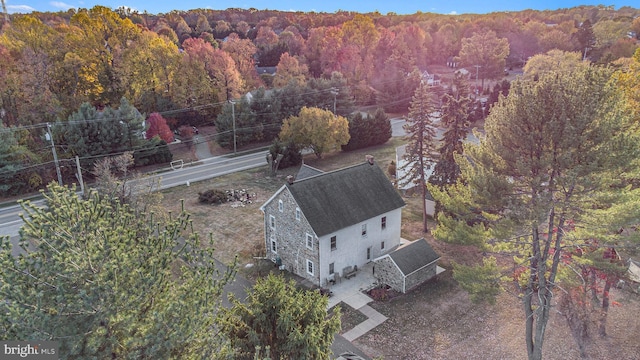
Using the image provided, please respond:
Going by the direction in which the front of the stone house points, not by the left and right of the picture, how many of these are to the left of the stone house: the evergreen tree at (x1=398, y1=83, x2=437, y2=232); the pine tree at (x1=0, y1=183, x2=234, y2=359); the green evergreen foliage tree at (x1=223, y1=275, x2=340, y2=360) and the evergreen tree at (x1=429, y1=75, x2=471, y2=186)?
2

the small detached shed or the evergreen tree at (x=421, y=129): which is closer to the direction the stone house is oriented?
the small detached shed

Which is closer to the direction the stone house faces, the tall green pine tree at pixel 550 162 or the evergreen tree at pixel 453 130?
the tall green pine tree

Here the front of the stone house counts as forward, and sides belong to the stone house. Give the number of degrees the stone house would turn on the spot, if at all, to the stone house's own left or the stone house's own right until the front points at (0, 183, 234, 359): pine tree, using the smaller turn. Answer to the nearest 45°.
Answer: approximately 45° to the stone house's own right

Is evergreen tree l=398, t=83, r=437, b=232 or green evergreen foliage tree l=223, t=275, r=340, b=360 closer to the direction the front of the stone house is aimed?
the green evergreen foliage tree

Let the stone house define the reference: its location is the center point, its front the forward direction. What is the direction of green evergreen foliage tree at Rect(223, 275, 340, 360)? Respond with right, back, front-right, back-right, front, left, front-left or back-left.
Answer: front-right

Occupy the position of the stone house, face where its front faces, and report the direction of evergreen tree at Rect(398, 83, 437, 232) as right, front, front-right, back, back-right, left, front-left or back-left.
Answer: left

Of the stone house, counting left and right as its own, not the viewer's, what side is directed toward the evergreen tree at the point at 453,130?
left

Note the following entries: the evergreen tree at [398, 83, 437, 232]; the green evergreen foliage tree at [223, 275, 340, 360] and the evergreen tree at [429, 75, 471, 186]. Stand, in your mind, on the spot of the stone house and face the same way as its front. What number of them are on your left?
2

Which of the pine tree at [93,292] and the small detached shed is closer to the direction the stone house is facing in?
the small detached shed

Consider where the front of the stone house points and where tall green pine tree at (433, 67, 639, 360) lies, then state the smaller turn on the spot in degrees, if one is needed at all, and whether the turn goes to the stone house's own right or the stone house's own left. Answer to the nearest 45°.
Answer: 0° — it already faces it

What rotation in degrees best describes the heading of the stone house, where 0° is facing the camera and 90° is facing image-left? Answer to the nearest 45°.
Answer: approximately 315°
